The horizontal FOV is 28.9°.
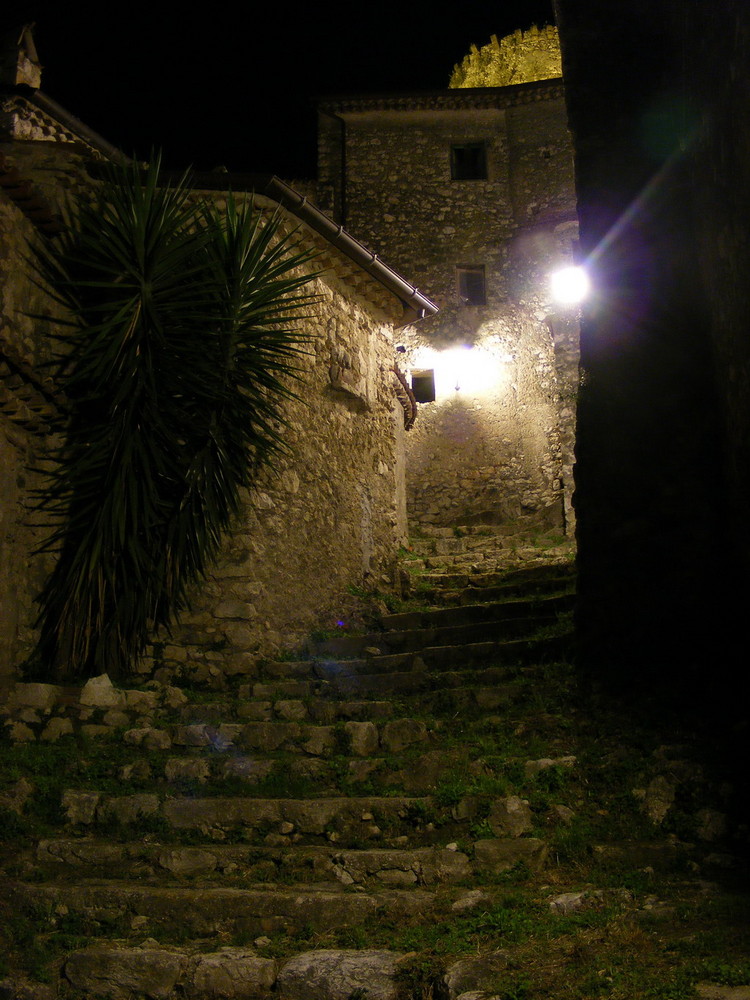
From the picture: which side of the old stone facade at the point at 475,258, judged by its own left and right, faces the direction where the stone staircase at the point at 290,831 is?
front

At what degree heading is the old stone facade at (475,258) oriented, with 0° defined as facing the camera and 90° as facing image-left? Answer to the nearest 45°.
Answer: approximately 0°

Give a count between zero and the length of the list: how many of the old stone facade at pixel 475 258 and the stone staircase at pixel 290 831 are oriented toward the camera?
2

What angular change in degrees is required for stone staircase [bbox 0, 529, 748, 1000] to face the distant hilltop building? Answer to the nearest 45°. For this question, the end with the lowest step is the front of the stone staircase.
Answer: approximately 180°

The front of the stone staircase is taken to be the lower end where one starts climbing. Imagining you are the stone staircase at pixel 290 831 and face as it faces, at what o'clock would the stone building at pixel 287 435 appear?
The stone building is roughly at 6 o'clock from the stone staircase.

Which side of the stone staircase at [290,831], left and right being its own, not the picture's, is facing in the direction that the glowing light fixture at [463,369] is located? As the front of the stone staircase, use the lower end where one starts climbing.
back

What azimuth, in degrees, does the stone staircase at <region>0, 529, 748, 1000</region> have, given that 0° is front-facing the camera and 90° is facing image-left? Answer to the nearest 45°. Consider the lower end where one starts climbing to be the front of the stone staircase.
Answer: approximately 0°

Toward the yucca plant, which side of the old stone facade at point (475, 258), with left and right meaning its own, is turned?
front
